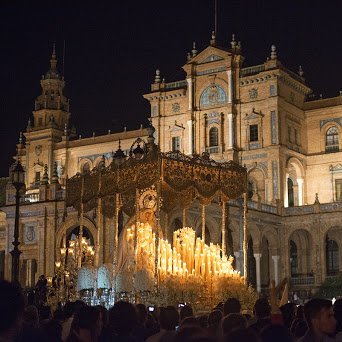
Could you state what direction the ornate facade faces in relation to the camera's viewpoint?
facing the viewer and to the left of the viewer

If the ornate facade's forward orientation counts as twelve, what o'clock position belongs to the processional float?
The processional float is roughly at 11 o'clock from the ornate facade.
